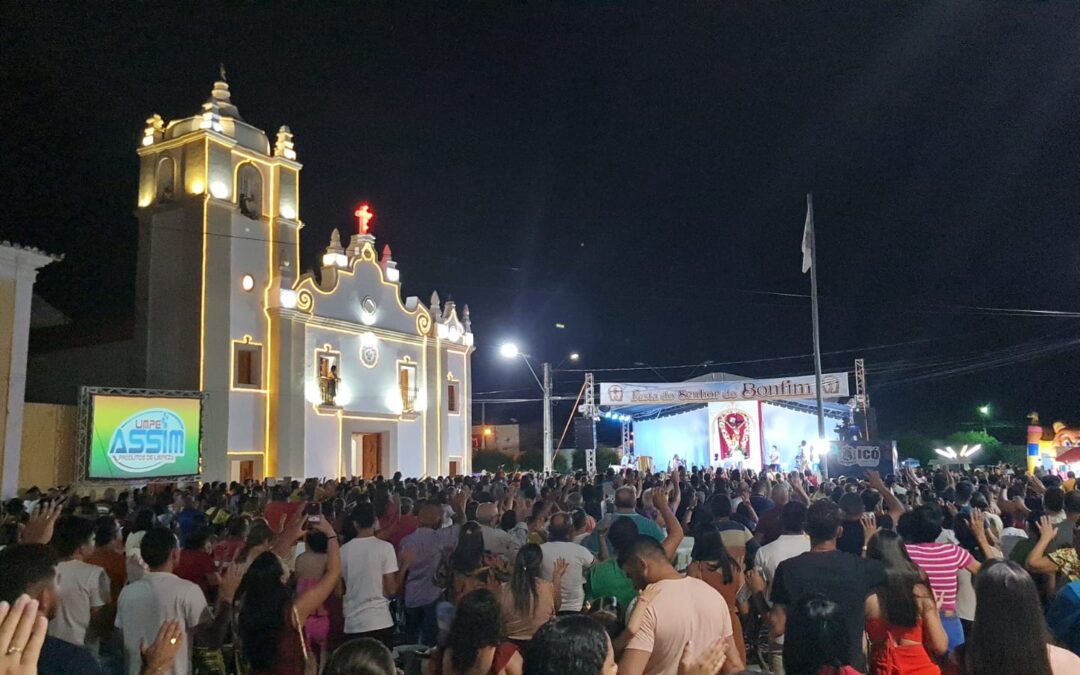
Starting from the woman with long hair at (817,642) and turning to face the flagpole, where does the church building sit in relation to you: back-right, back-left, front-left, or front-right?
front-left

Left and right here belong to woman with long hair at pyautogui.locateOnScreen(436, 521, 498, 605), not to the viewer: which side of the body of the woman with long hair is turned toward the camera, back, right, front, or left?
back

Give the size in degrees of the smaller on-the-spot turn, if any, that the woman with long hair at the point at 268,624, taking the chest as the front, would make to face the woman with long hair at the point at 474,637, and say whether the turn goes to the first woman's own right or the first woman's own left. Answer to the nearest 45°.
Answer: approximately 90° to the first woman's own right

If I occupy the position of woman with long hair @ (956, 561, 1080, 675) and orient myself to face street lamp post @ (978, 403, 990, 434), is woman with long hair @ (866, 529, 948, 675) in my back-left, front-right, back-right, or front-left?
front-left

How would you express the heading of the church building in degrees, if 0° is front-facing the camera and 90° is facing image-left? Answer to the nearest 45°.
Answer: approximately 315°

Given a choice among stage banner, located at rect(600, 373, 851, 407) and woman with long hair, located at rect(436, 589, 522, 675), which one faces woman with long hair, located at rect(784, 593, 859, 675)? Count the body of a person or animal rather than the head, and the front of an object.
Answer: the stage banner

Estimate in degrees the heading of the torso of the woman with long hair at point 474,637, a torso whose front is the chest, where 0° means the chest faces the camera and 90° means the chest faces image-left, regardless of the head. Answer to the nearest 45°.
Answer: approximately 180°

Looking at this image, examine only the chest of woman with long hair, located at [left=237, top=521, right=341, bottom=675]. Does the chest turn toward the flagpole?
yes

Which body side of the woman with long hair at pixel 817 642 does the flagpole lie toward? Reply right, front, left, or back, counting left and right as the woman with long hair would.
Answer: front

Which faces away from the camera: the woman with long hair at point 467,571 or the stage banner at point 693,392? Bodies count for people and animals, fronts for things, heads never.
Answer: the woman with long hair

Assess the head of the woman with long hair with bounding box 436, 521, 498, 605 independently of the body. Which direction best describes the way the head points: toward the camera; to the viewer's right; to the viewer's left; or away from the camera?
away from the camera

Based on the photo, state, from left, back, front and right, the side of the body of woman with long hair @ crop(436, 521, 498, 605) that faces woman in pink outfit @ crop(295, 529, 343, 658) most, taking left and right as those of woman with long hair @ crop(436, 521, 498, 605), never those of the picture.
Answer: left

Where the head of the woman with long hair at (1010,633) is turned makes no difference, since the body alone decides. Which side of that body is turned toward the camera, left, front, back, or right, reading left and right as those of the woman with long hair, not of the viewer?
back

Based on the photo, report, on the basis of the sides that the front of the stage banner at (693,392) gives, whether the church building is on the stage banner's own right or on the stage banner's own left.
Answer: on the stage banner's own right

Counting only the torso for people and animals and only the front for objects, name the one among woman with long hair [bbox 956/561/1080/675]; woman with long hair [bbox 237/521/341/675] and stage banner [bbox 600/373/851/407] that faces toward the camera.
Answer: the stage banner

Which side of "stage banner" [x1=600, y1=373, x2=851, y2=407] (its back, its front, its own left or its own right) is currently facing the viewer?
front

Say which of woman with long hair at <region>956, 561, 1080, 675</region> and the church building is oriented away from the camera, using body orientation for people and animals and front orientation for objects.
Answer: the woman with long hair

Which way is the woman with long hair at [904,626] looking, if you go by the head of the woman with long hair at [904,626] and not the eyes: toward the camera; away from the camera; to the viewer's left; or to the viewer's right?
away from the camera

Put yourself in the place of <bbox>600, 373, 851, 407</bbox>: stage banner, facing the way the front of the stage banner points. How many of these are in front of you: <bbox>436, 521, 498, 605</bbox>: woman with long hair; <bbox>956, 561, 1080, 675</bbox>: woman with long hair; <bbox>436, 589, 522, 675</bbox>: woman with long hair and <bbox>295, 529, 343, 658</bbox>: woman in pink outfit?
4
